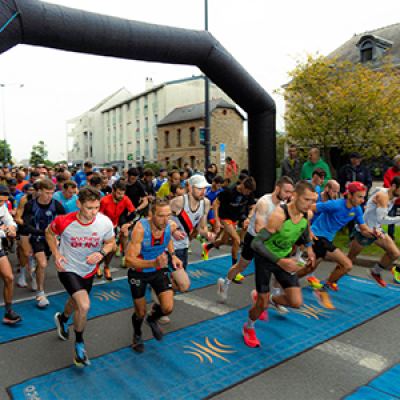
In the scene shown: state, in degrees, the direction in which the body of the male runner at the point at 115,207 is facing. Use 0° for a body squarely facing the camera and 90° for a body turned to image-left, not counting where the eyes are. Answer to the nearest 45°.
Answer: approximately 0°

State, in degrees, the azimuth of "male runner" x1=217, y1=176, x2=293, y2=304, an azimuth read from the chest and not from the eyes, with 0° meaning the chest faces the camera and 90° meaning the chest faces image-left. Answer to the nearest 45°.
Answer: approximately 315°

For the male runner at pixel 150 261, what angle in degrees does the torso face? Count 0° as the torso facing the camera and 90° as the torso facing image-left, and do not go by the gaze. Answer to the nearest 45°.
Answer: approximately 315°

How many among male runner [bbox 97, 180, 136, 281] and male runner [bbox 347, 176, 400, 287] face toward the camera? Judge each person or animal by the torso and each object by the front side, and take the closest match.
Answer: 1

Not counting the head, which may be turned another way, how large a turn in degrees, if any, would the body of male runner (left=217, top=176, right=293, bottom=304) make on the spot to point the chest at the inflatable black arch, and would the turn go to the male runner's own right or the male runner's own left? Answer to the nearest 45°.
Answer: approximately 180°
